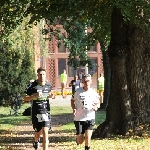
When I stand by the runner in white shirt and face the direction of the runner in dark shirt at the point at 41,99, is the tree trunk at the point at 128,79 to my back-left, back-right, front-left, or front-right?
back-right

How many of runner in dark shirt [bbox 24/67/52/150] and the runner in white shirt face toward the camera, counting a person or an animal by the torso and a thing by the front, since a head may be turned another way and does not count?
2

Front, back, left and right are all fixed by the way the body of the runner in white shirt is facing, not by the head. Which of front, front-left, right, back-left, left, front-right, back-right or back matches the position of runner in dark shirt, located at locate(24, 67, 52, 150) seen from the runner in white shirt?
right

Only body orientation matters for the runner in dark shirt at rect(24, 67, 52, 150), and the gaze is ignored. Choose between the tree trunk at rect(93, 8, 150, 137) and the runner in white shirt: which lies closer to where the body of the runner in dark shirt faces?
the runner in white shirt

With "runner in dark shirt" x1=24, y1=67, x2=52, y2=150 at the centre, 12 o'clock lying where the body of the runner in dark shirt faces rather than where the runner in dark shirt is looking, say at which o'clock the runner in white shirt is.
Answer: The runner in white shirt is roughly at 9 o'clock from the runner in dark shirt.

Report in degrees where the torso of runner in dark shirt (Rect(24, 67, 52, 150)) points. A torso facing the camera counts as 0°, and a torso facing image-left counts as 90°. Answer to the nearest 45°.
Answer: approximately 0°

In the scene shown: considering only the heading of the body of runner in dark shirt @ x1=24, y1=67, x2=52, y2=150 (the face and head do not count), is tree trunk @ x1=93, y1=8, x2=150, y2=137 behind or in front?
behind

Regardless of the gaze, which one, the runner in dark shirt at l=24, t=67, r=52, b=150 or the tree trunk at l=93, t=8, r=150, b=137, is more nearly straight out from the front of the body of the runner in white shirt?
the runner in dark shirt
